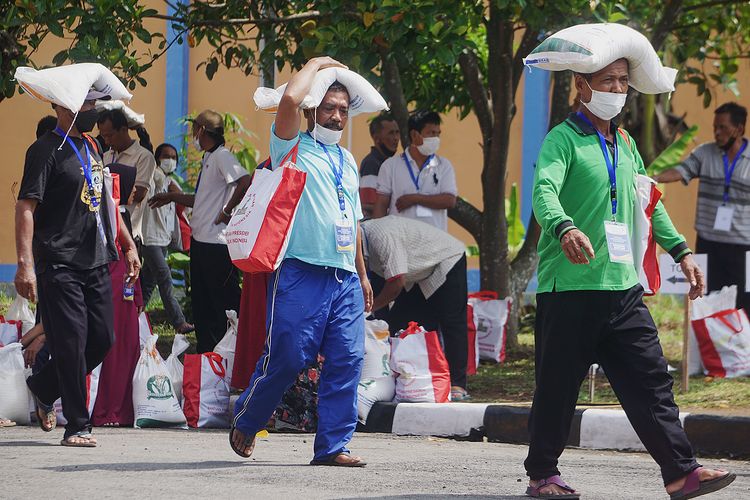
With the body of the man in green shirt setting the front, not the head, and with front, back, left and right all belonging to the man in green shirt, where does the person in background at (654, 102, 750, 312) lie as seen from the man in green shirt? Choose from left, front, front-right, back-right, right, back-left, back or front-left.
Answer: back-left

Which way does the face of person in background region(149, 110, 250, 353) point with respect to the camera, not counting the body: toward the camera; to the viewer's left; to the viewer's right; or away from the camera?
to the viewer's left

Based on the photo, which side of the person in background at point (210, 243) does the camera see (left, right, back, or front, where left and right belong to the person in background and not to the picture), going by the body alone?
left

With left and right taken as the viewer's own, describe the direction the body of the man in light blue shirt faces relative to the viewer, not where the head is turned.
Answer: facing the viewer and to the right of the viewer

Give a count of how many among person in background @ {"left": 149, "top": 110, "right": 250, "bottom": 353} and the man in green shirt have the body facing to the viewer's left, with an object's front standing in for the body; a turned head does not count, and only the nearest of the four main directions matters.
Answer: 1

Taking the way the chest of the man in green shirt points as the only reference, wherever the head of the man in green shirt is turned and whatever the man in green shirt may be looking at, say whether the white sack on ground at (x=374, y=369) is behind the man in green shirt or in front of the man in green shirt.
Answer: behind
